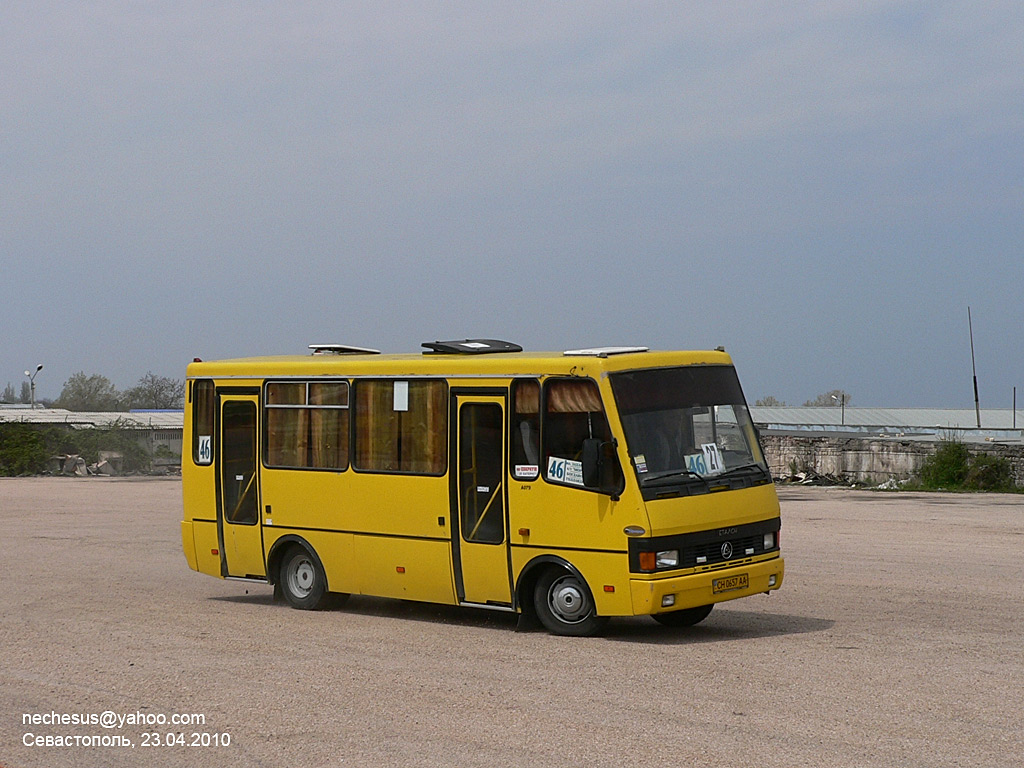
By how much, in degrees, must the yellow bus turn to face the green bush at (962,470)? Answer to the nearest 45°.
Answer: approximately 90° to its left

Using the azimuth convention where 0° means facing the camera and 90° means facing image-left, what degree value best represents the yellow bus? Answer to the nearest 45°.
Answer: approximately 315°
